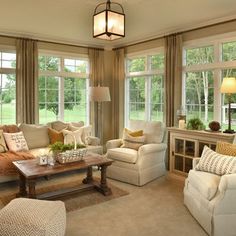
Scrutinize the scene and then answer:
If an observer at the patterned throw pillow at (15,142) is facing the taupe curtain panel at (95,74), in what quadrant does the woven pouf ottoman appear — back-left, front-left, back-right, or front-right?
back-right

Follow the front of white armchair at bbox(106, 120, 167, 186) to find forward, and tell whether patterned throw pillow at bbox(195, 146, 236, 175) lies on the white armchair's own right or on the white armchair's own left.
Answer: on the white armchair's own left

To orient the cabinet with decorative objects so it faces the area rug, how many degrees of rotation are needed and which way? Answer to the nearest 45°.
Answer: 0° — it already faces it

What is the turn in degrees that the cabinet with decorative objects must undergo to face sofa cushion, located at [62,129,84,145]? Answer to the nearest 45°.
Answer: approximately 45° to its right

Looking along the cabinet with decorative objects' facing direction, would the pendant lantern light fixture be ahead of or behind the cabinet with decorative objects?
ahead

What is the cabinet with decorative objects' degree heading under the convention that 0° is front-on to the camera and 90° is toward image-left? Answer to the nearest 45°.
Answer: approximately 45°

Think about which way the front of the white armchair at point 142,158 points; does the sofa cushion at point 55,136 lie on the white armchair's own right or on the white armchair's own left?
on the white armchair's own right
